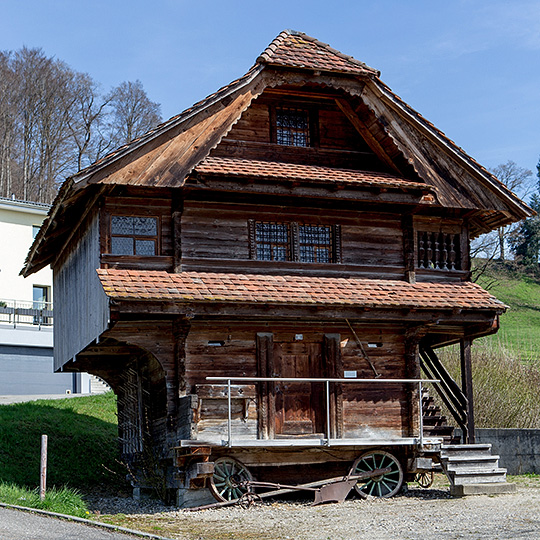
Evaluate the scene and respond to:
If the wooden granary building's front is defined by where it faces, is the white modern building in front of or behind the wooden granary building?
behind

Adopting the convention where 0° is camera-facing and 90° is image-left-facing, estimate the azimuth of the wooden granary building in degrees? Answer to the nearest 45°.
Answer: approximately 0°

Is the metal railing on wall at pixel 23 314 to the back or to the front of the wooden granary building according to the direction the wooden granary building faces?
to the back
